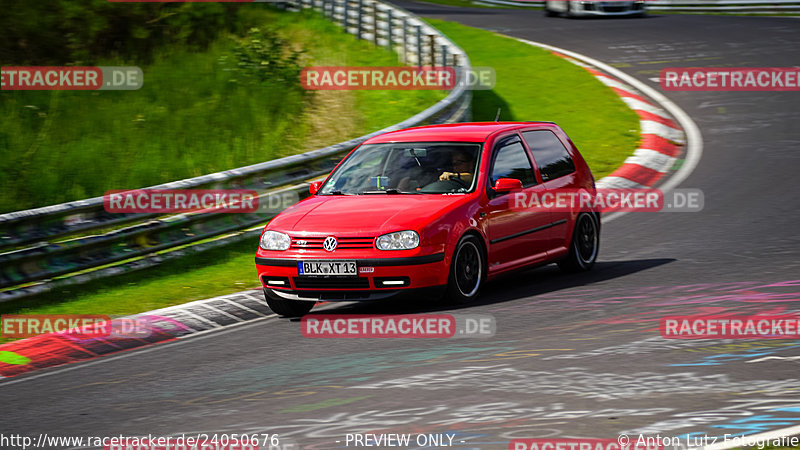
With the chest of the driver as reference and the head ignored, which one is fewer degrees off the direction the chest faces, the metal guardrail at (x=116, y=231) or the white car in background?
the metal guardrail

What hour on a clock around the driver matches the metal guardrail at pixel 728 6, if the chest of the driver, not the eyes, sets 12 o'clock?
The metal guardrail is roughly at 5 o'clock from the driver.

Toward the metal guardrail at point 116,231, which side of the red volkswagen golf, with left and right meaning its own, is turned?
right

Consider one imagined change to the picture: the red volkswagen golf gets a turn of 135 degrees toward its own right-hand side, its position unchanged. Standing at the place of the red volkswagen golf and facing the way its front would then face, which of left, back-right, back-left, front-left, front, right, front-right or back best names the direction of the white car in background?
front

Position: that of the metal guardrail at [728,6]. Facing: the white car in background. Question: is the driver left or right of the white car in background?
left

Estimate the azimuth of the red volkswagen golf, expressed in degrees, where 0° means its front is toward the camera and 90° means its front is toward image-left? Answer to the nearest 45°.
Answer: approximately 45°

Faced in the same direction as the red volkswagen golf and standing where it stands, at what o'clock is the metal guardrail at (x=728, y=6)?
The metal guardrail is roughly at 5 o'clock from the red volkswagen golf.

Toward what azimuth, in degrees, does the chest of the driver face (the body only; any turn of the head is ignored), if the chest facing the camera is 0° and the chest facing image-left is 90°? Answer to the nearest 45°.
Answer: approximately 45°

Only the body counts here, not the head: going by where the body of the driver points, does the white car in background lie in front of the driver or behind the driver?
behind
